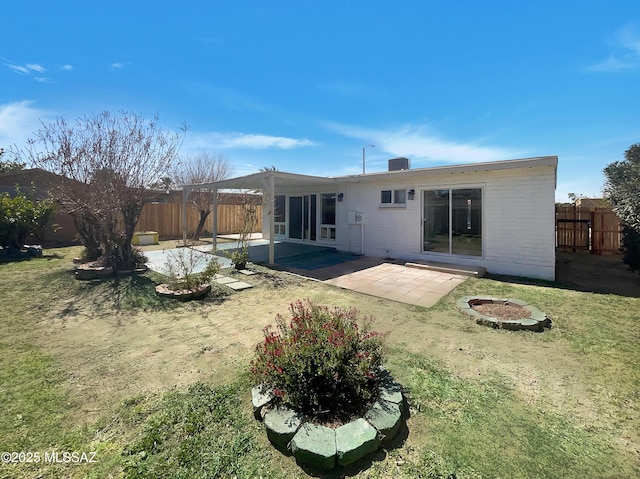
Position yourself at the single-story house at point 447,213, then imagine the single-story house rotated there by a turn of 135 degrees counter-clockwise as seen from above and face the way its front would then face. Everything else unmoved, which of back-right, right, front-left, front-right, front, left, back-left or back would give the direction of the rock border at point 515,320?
right

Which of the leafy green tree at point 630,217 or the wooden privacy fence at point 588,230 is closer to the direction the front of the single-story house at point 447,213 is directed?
the wooden privacy fence

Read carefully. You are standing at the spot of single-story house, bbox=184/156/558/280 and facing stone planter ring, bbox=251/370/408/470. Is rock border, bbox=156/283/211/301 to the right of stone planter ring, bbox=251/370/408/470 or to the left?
right

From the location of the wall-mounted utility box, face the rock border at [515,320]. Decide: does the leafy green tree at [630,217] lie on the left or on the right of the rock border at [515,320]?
left

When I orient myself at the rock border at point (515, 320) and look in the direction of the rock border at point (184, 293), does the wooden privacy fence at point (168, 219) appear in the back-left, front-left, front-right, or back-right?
front-right

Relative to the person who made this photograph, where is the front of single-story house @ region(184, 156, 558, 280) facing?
facing away from the viewer and to the right of the viewer

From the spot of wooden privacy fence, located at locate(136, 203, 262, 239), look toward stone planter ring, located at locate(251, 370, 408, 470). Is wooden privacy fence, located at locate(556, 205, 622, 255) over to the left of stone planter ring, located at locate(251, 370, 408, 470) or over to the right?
left

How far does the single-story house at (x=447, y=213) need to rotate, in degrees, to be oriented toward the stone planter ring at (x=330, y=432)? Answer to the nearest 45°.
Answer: approximately 135° to its right

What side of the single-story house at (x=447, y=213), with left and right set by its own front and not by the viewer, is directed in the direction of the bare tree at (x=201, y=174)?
left

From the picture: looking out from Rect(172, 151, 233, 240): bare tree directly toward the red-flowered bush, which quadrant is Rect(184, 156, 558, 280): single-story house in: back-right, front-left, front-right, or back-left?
front-left
